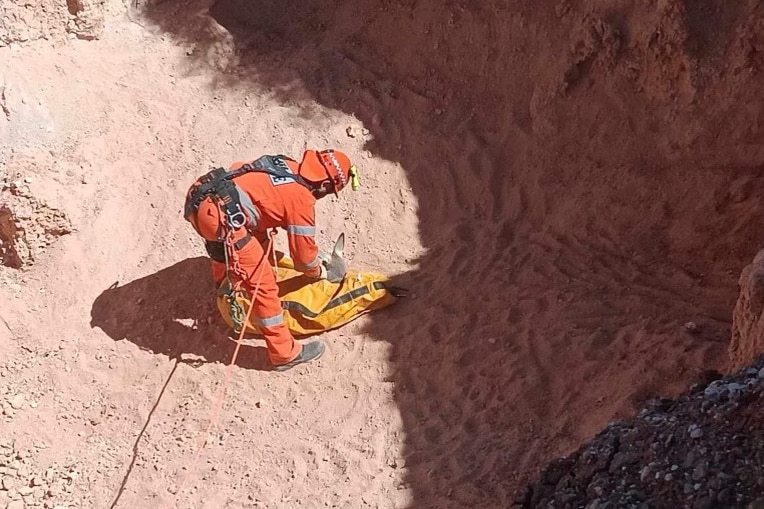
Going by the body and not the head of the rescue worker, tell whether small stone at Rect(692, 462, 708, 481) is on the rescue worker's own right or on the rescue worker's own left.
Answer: on the rescue worker's own right

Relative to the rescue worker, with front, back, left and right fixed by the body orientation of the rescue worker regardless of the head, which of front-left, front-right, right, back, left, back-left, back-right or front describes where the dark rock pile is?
front-right

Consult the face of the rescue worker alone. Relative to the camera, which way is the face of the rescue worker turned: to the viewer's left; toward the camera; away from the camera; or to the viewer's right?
to the viewer's right

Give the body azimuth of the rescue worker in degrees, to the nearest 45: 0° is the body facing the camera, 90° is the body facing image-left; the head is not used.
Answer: approximately 270°

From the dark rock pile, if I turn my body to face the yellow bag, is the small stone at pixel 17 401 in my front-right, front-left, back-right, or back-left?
front-left
